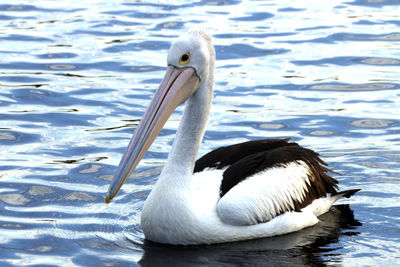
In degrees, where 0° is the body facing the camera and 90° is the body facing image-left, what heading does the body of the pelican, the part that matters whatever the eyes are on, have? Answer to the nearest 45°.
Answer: approximately 45°
